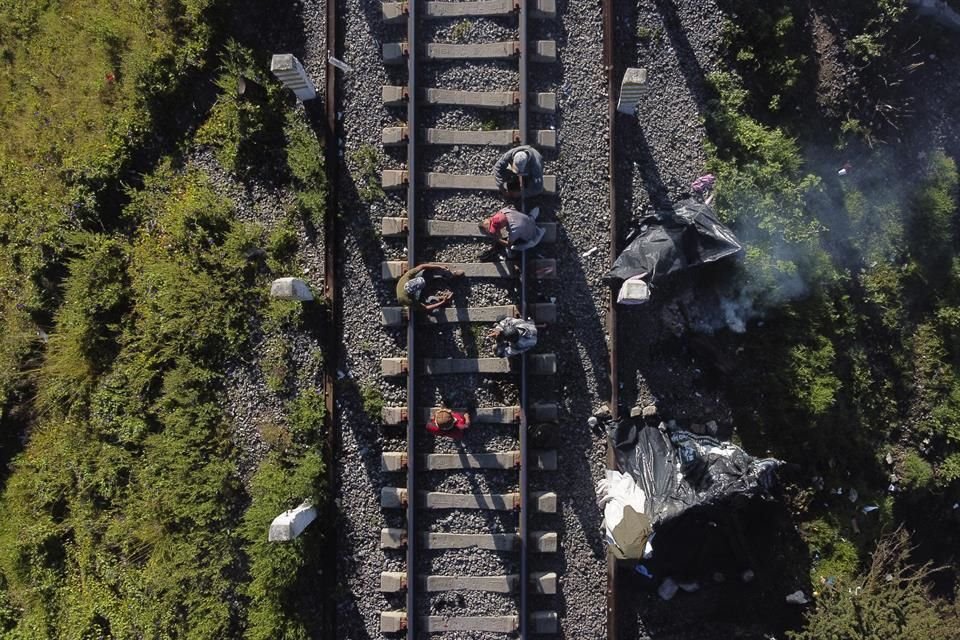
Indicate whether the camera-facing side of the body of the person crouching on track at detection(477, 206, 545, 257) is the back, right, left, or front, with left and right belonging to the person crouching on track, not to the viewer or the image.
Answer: left

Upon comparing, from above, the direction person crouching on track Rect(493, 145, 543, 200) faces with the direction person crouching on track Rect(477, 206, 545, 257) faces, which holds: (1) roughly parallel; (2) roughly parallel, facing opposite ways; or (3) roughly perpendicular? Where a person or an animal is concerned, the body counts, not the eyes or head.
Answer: roughly perpendicular

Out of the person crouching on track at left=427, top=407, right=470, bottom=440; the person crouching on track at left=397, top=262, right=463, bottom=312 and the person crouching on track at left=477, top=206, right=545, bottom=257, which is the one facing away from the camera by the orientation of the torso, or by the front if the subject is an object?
the person crouching on track at left=427, top=407, right=470, bottom=440

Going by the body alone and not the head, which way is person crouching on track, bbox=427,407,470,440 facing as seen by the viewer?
away from the camera
